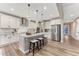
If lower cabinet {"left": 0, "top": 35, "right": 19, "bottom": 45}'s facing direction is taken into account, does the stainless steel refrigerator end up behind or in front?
in front

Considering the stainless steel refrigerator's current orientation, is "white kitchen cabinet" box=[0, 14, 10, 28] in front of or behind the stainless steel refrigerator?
in front

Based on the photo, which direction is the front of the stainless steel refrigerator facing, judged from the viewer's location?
facing the viewer and to the left of the viewer

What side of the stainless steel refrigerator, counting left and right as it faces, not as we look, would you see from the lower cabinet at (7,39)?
front

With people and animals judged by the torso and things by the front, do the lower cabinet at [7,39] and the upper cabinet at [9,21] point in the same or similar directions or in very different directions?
same or similar directions

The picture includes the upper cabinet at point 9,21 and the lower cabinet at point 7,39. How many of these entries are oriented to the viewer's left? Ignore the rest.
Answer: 0

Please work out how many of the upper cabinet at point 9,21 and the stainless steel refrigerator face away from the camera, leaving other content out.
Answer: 0

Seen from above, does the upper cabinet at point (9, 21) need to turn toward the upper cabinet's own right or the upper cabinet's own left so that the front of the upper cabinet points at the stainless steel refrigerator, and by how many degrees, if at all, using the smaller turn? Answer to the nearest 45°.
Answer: approximately 45° to the upper cabinet's own left

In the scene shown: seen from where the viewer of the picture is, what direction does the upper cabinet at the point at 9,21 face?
facing the viewer and to the right of the viewer
